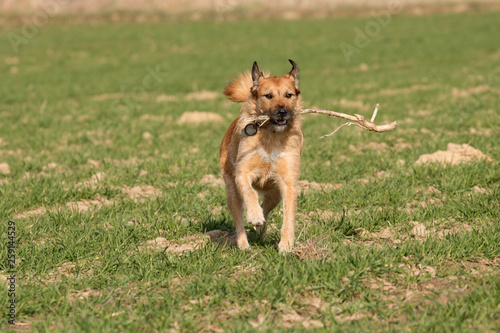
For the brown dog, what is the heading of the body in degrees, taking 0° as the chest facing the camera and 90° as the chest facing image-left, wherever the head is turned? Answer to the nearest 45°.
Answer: approximately 0°
